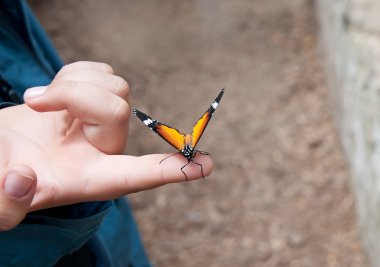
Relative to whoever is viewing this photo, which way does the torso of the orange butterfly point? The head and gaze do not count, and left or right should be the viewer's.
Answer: facing the viewer
